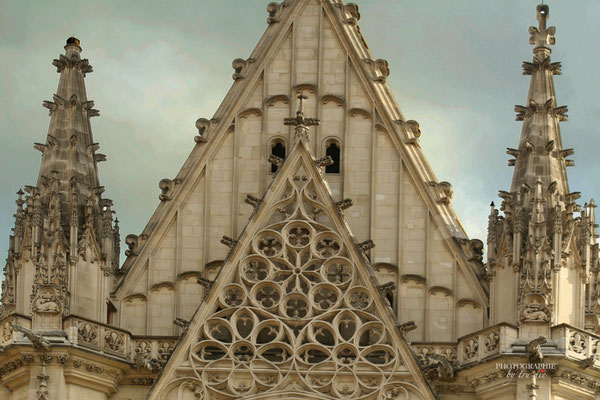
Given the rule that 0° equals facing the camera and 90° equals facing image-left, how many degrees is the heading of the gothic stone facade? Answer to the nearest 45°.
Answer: approximately 0°
